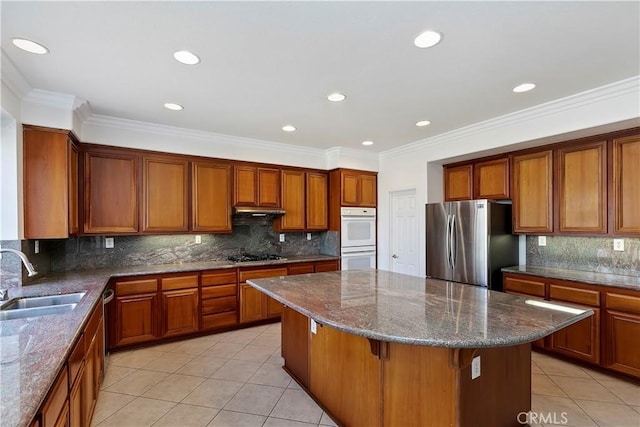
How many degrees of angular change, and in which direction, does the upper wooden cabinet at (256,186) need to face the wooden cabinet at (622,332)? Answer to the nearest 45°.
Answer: approximately 45° to its left

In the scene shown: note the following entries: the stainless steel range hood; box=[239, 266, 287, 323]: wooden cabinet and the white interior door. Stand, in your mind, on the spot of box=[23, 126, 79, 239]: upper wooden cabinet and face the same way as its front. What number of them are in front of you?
3

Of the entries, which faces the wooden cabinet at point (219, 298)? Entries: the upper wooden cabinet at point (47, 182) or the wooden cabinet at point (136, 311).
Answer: the upper wooden cabinet

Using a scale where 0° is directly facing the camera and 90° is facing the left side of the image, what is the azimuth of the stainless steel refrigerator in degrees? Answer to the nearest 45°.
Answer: approximately 45°

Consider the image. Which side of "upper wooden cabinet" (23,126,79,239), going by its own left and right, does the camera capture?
right

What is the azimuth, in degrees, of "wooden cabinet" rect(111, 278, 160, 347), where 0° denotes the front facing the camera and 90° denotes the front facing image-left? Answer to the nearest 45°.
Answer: approximately 0°

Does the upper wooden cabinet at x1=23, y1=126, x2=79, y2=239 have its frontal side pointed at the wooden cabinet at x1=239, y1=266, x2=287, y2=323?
yes

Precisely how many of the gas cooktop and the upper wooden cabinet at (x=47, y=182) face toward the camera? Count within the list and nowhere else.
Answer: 1

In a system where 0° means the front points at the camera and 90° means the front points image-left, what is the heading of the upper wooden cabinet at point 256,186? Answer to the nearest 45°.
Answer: approximately 0°

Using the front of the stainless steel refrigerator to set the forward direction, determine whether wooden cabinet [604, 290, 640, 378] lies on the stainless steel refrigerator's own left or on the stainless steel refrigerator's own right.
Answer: on the stainless steel refrigerator's own left
